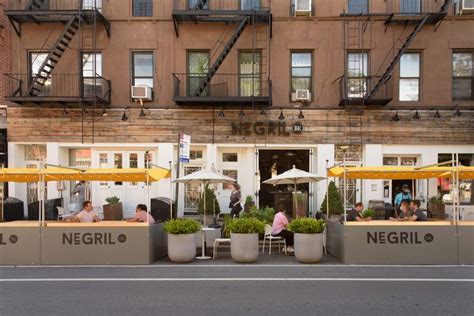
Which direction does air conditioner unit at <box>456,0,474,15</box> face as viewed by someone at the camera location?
facing the viewer

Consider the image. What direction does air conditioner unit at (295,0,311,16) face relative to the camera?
toward the camera

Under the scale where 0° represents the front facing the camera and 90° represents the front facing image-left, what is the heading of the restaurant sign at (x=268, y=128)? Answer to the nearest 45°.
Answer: approximately 0°

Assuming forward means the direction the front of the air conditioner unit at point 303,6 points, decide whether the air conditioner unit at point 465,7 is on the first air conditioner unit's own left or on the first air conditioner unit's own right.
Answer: on the first air conditioner unit's own left

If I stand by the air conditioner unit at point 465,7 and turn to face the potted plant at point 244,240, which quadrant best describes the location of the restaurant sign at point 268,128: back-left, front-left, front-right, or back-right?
front-right

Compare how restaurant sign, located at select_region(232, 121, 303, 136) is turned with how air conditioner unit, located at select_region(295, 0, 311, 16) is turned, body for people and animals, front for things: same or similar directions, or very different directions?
same or similar directions

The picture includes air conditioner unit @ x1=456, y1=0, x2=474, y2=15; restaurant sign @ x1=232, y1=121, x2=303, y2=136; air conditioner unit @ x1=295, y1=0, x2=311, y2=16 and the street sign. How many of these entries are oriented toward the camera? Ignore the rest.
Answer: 4

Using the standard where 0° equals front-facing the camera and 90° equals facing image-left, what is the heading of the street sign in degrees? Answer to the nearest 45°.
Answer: approximately 0°

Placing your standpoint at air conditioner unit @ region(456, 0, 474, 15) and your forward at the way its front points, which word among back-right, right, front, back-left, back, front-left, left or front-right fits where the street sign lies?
front-right

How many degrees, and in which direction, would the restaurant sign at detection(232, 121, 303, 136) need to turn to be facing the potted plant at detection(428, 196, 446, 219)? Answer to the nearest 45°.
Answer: approximately 90° to its left

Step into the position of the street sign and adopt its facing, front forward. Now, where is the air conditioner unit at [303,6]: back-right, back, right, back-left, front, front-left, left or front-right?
back-left

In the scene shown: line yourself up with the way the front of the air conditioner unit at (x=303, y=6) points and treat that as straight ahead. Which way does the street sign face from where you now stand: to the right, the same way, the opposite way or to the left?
the same way

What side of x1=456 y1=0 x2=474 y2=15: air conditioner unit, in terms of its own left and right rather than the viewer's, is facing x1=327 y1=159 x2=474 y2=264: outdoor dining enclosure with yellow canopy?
front

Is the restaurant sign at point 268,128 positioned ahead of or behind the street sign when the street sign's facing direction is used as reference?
behind

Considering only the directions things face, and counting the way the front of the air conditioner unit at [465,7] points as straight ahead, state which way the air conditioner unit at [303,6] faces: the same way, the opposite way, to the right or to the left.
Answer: the same way

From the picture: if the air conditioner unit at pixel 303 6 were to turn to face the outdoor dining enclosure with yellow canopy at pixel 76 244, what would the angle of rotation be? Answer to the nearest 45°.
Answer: approximately 45° to its right

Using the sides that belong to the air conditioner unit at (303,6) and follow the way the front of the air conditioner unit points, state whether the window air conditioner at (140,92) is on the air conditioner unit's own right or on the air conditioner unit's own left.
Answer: on the air conditioner unit's own right
